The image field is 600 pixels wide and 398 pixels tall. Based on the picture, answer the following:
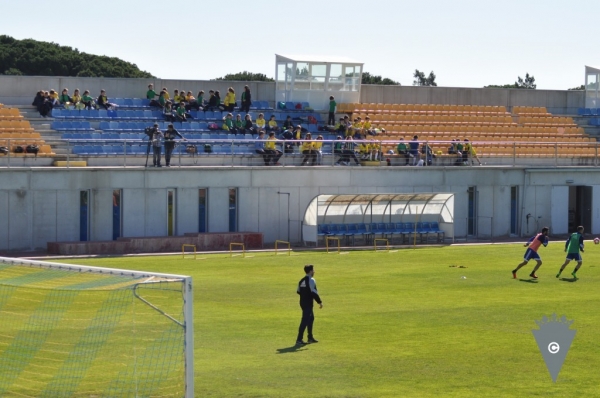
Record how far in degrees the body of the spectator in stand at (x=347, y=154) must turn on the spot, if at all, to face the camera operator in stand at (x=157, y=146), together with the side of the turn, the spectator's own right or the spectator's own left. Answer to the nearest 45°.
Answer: approximately 45° to the spectator's own right

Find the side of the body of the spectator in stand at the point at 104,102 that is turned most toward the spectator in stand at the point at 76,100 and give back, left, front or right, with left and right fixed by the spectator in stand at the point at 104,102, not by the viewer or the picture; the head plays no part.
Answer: right

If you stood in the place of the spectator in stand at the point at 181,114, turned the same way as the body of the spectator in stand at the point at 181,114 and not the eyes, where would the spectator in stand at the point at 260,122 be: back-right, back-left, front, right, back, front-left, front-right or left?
front-left

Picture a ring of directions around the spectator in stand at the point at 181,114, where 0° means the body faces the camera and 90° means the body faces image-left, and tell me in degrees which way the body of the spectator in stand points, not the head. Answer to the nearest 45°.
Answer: approximately 315°

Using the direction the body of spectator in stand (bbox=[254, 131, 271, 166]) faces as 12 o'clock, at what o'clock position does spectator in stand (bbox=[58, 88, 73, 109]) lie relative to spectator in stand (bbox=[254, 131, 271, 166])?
spectator in stand (bbox=[58, 88, 73, 109]) is roughly at 5 o'clock from spectator in stand (bbox=[254, 131, 271, 166]).

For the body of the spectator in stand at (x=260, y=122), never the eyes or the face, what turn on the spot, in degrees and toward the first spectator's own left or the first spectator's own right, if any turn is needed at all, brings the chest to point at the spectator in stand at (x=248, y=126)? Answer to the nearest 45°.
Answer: approximately 90° to the first spectator's own right

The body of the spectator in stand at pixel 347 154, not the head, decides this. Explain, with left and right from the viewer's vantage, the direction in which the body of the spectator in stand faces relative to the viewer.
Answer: facing the viewer

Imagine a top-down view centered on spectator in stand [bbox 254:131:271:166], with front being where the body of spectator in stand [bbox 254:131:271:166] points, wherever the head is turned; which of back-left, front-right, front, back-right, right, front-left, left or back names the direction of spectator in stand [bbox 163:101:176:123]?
back

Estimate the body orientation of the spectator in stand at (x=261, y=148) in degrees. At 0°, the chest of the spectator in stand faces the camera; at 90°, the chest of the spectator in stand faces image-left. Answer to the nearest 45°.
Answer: approximately 315°

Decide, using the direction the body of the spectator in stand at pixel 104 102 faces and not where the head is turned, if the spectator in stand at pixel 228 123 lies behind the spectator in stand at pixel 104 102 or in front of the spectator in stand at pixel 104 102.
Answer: in front

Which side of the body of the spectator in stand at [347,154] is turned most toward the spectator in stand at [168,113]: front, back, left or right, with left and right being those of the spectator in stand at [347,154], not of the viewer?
right

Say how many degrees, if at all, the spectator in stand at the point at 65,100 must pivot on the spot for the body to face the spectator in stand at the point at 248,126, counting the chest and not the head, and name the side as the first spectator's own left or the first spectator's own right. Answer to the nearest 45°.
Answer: approximately 45° to the first spectator's own left

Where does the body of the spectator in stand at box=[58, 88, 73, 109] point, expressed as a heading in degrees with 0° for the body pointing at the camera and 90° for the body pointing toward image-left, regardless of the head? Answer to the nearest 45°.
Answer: approximately 315°

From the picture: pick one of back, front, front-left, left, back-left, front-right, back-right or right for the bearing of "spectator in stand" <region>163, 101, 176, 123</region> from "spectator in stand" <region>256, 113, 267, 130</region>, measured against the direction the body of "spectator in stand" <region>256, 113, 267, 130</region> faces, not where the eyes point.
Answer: right

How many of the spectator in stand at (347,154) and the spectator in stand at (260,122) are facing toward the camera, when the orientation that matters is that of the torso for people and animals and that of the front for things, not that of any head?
2
